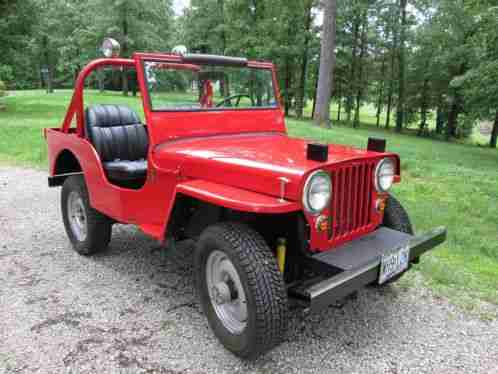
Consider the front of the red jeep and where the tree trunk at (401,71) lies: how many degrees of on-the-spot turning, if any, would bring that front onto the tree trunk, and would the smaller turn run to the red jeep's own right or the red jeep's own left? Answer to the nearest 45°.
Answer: approximately 135° to the red jeep's own left

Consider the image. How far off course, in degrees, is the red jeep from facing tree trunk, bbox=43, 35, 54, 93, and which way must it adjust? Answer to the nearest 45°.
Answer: approximately 180°

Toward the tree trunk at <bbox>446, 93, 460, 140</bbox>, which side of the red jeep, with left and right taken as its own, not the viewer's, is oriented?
left

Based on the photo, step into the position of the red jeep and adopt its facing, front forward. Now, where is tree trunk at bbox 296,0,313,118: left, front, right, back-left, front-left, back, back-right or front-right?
back-left

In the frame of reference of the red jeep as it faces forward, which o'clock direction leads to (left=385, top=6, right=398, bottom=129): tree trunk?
The tree trunk is roughly at 8 o'clock from the red jeep.

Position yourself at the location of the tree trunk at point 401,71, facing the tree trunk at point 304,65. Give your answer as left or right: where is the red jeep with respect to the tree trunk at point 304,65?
left

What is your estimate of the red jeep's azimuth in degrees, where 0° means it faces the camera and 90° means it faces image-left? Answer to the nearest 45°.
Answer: approximately 315°

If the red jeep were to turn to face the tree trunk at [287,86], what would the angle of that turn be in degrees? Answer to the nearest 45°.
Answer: approximately 135° to its left

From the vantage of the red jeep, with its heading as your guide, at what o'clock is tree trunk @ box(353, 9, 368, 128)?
The tree trunk is roughly at 8 o'clock from the red jeep.
